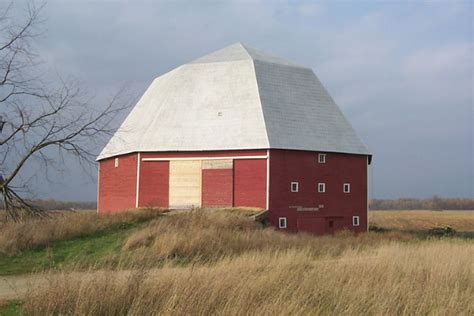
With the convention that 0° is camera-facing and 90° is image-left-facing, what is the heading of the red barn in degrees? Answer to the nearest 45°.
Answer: approximately 0°
